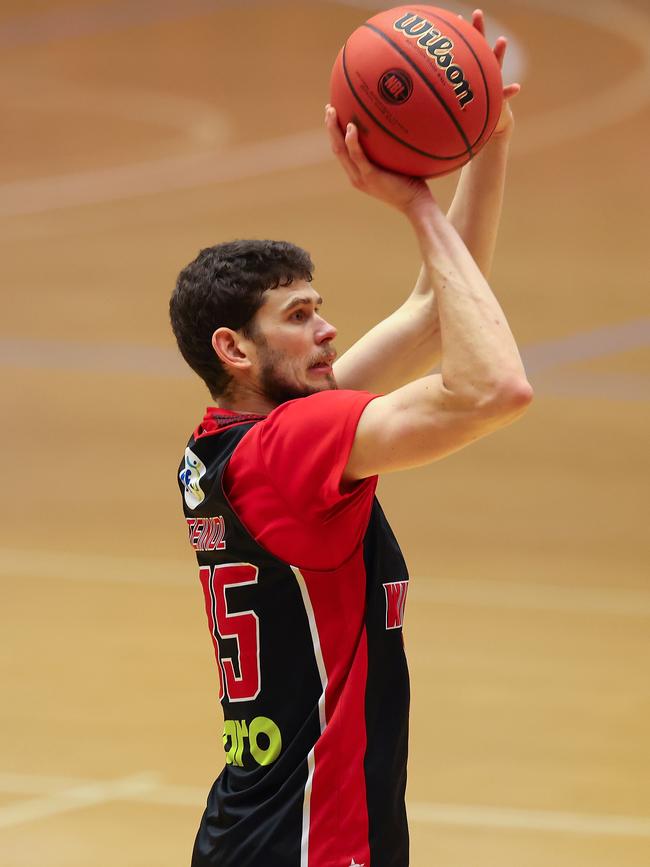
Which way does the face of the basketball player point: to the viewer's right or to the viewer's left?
to the viewer's right

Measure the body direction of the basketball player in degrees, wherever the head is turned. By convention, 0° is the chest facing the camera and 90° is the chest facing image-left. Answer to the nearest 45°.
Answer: approximately 270°
